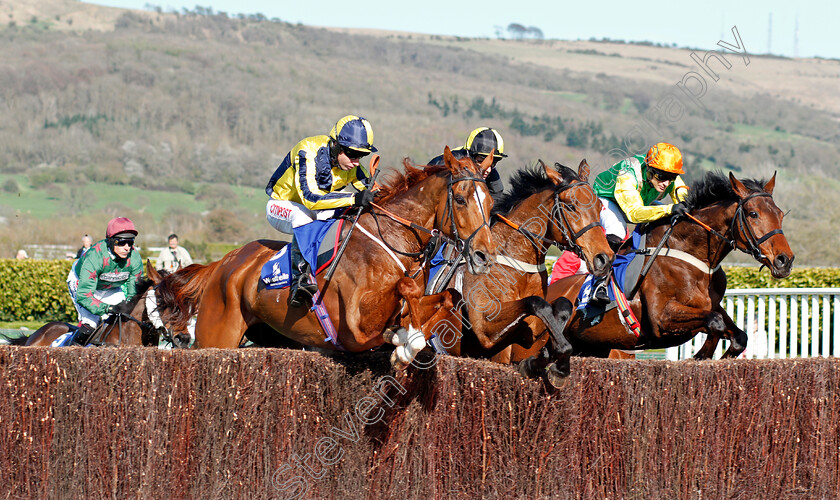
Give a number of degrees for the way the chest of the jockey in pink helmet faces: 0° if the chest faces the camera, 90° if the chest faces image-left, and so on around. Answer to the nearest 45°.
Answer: approximately 315°

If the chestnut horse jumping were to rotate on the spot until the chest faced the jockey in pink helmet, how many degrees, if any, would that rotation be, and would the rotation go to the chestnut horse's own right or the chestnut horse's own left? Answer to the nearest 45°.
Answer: approximately 180°

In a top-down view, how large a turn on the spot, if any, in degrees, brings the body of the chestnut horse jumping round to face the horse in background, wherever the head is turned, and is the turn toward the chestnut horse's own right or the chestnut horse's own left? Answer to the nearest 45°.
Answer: approximately 180°

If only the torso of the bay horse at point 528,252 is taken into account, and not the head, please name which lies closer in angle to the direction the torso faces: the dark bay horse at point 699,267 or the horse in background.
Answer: the dark bay horse

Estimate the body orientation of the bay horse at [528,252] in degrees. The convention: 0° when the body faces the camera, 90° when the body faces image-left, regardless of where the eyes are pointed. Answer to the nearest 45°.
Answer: approximately 315°

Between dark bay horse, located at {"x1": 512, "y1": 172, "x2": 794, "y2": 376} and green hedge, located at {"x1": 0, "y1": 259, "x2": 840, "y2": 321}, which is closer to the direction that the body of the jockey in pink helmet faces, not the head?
the dark bay horse

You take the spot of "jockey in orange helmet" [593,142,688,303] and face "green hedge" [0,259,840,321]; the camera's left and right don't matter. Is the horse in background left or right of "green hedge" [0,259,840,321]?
left

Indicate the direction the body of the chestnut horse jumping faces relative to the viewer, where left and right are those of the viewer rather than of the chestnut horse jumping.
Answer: facing the viewer and to the right of the viewer

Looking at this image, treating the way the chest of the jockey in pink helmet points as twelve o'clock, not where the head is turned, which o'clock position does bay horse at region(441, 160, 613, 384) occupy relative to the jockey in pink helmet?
The bay horse is roughly at 12 o'clock from the jockey in pink helmet.

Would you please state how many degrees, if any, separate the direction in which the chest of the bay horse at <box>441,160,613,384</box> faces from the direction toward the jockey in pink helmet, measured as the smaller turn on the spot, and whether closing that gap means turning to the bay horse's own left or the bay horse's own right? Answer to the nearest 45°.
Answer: approximately 135° to the bay horse's own right

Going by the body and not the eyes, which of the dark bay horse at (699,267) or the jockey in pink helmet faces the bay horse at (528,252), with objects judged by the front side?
the jockey in pink helmet
